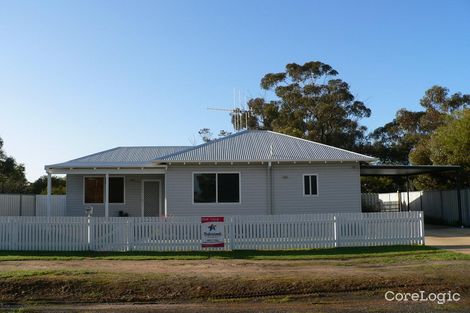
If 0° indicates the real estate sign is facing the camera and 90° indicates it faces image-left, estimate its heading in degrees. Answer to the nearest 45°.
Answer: approximately 0°

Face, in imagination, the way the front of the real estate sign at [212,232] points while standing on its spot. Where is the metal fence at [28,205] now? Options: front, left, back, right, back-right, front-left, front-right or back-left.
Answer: back-right

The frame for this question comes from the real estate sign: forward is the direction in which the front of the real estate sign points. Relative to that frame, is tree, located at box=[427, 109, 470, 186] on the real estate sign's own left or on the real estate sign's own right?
on the real estate sign's own left

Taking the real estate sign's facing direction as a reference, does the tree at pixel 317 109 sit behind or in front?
behind

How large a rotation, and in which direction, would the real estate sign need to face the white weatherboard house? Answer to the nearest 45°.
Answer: approximately 180°

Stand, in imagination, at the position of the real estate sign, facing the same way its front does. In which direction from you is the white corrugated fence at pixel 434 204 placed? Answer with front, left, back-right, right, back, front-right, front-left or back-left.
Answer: back-left

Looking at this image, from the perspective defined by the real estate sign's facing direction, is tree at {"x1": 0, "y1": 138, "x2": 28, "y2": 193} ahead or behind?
behind
